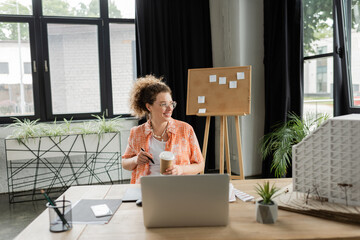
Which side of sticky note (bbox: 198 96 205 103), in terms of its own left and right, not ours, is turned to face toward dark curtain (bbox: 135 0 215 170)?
back

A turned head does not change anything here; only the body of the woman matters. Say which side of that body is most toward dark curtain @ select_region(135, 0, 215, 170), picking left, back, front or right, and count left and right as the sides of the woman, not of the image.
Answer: back

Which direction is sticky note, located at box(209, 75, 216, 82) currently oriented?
toward the camera

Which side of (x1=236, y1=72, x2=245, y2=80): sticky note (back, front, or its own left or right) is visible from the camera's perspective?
front

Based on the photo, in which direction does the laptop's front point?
away from the camera

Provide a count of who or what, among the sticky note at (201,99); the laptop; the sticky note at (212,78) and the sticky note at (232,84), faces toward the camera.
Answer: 3

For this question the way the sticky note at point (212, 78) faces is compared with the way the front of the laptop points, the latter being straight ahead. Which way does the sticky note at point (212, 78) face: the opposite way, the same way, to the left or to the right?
the opposite way

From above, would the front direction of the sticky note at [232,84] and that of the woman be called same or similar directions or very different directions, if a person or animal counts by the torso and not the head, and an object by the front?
same or similar directions

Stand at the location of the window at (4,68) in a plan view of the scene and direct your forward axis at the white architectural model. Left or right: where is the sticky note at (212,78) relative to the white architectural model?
left

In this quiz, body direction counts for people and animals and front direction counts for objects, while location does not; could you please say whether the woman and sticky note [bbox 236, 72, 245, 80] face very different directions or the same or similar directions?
same or similar directions

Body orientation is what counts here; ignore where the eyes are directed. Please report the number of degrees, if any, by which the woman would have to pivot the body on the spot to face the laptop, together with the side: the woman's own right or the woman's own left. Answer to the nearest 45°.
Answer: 0° — they already face it

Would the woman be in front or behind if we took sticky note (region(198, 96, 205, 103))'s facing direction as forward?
in front

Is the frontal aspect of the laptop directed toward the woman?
yes

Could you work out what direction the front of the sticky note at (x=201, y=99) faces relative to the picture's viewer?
facing the viewer

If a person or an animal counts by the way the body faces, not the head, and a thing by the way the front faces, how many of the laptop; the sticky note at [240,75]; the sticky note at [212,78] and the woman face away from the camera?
1

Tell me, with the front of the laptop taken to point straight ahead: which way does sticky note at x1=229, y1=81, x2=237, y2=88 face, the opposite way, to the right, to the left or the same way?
the opposite way
